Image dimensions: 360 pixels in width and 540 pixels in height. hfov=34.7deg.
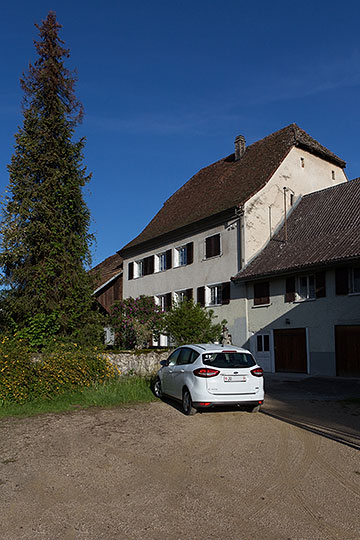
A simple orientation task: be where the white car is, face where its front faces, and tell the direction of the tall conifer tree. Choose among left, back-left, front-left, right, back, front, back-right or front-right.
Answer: front

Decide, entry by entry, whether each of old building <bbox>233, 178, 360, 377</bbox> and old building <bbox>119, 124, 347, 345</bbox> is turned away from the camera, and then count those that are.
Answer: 0

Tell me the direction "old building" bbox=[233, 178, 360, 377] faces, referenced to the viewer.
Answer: facing the viewer and to the left of the viewer

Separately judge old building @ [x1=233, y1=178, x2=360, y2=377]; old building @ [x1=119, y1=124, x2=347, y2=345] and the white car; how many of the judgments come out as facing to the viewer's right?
0

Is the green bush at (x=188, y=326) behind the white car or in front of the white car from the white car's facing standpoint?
in front

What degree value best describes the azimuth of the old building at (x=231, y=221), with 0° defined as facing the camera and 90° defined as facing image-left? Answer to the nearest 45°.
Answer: approximately 45°

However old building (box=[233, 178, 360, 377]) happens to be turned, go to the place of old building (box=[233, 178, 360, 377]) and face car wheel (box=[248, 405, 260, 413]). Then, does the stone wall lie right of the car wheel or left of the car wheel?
right

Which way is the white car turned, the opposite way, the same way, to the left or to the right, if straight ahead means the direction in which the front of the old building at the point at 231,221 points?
to the right

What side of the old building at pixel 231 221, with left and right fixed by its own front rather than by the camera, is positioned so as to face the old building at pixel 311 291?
left

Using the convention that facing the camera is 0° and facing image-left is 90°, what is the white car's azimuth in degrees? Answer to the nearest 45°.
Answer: approximately 135°

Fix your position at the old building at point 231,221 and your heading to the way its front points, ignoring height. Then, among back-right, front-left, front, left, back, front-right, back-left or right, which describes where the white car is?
front-left

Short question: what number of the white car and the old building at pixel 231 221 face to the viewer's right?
0

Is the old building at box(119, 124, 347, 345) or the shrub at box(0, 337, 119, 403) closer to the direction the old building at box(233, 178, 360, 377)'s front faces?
the shrub
